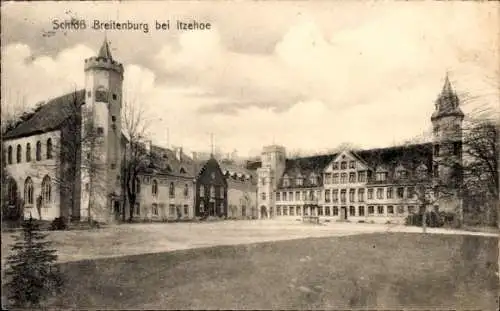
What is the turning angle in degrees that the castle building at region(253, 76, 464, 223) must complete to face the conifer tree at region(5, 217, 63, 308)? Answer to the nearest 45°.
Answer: approximately 45° to its right

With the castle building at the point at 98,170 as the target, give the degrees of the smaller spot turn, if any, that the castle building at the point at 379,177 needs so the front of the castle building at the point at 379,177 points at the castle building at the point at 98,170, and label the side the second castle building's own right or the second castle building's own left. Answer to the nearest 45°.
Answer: approximately 45° to the second castle building's own right

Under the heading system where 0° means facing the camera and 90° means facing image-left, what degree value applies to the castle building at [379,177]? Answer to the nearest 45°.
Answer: approximately 45°

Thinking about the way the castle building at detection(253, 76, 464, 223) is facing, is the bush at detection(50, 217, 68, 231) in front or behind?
in front
